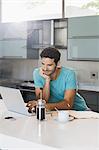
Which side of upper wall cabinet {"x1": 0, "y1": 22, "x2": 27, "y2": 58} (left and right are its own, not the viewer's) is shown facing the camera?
front

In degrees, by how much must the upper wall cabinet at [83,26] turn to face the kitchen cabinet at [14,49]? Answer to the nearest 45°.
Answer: approximately 135° to its right

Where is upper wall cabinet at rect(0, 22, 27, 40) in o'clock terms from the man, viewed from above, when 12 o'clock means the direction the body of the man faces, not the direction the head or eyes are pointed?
The upper wall cabinet is roughly at 4 o'clock from the man.

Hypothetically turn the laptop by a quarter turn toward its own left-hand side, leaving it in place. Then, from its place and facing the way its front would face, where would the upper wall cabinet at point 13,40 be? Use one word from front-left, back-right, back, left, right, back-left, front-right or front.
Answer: front-right

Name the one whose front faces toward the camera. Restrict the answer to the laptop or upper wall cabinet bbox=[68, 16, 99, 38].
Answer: the upper wall cabinet

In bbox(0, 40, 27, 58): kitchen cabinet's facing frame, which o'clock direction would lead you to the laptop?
The laptop is roughly at 12 o'clock from the kitchen cabinet.

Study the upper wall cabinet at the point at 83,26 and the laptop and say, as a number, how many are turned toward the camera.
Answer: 1

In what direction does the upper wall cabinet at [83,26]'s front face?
toward the camera

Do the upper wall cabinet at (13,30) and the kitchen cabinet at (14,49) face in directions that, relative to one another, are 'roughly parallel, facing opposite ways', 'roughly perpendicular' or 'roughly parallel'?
roughly parallel

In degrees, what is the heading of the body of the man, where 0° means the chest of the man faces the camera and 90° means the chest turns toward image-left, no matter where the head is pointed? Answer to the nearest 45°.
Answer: approximately 45°

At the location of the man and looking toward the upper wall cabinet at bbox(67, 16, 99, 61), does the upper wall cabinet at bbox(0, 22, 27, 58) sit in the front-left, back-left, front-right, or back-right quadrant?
front-left

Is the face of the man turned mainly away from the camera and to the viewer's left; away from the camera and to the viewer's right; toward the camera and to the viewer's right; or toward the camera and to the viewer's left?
toward the camera and to the viewer's left

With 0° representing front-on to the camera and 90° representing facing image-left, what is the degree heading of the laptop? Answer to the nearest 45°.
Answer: approximately 225°

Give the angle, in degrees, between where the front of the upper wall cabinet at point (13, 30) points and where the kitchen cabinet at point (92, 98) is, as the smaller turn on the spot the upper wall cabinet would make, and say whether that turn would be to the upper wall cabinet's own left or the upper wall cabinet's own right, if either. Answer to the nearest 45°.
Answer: approximately 45° to the upper wall cabinet's own left
